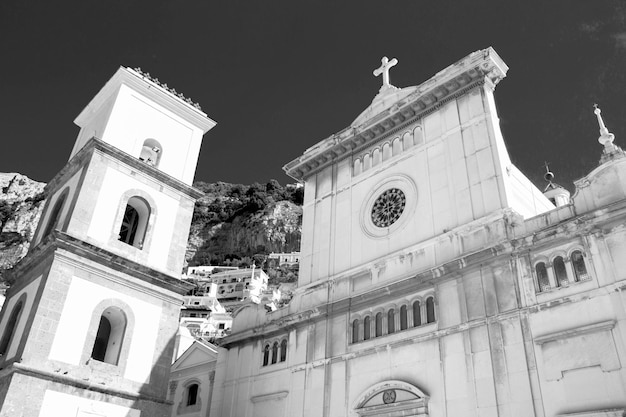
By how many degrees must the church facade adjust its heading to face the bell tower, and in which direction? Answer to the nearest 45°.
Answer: approximately 45° to its right

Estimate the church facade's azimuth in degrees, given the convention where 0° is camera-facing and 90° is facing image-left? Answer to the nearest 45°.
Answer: approximately 45°

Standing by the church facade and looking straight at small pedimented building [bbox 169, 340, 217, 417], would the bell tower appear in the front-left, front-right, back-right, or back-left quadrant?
front-left

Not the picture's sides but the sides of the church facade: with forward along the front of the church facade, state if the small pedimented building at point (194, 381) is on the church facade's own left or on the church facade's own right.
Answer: on the church facade's own right

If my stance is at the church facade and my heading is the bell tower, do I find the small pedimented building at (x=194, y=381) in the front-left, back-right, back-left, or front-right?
front-right
